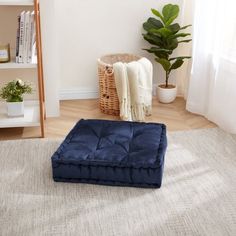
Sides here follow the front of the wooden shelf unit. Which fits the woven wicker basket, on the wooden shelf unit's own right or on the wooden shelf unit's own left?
on the wooden shelf unit's own left

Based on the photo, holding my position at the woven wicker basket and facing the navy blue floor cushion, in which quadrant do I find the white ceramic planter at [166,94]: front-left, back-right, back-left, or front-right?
back-left

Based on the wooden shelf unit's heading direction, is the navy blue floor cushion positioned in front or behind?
in front

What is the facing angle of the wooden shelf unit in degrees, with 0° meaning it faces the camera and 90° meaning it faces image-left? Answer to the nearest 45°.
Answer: approximately 0°

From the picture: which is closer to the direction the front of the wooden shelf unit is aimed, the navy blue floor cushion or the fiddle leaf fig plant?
the navy blue floor cushion

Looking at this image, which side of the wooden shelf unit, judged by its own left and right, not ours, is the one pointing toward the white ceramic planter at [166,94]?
left

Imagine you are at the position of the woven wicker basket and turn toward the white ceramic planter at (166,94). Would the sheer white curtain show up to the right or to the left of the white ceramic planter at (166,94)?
right

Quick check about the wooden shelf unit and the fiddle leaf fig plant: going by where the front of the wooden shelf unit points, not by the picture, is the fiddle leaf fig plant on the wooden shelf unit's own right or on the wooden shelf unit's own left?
on the wooden shelf unit's own left

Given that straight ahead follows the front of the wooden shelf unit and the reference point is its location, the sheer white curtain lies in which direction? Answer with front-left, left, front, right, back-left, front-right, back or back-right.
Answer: left
